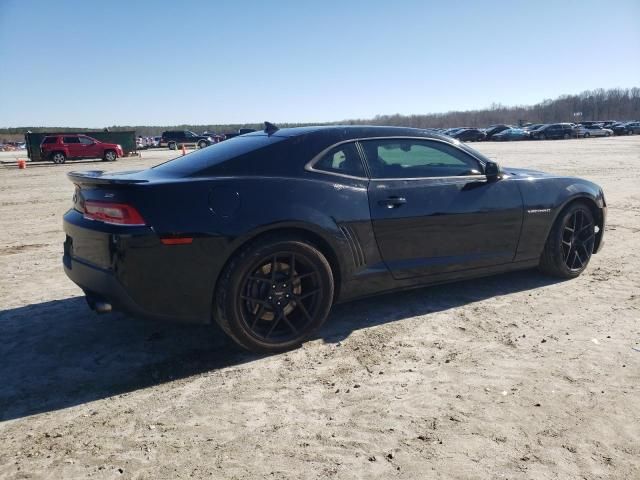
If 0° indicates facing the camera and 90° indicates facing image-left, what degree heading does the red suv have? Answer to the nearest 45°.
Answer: approximately 270°

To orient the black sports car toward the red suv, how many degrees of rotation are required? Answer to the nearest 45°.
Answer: approximately 90° to its left

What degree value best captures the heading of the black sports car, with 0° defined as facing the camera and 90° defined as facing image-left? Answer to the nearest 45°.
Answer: approximately 225°

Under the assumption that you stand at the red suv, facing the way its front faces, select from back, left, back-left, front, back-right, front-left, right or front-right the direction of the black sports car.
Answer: right

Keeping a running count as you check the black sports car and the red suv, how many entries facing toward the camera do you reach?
0
